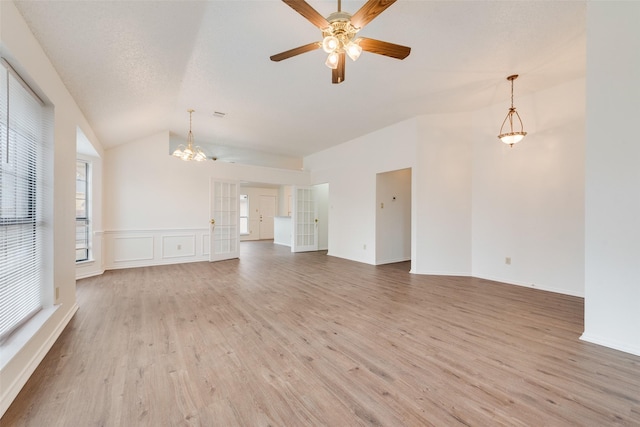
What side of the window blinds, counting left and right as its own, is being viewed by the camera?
right

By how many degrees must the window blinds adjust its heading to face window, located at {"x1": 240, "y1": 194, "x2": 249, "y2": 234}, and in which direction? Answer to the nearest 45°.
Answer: approximately 45° to its left

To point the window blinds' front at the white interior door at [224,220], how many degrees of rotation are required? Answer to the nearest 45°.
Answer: approximately 45° to its left
